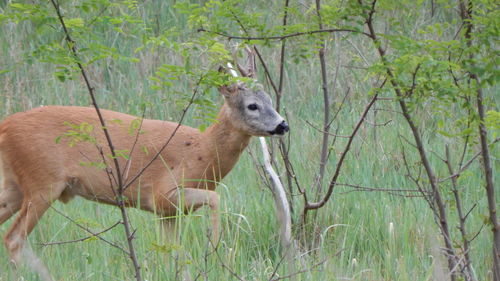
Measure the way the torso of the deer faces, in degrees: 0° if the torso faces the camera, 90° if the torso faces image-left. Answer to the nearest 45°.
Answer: approximately 270°
